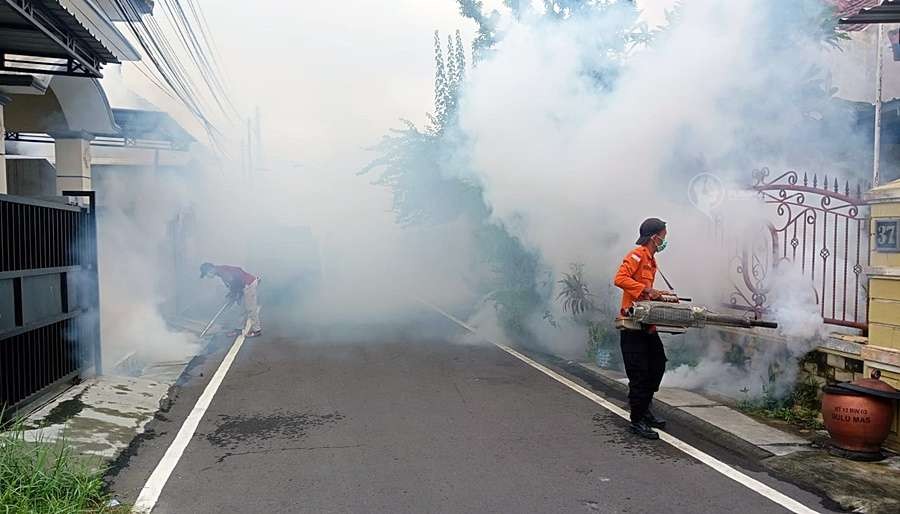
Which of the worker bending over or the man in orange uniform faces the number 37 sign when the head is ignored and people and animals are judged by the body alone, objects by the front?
the man in orange uniform

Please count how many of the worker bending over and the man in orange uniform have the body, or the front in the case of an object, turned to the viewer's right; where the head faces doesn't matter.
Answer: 1

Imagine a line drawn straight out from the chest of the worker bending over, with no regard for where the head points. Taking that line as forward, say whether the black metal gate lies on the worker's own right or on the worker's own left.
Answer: on the worker's own left

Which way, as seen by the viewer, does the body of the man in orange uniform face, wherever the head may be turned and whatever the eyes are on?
to the viewer's right

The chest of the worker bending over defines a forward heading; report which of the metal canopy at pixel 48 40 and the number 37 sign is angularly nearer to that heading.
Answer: the metal canopy

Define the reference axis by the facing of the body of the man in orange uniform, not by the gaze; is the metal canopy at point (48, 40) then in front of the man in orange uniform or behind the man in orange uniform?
behind

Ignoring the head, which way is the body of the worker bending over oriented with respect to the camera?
to the viewer's left

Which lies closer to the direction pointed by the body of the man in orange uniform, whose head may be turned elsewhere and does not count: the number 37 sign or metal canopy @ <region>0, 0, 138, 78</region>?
the number 37 sign

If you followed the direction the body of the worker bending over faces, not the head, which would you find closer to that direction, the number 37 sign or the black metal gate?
the black metal gate

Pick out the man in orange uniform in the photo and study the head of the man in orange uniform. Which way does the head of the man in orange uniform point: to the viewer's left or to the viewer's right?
to the viewer's right

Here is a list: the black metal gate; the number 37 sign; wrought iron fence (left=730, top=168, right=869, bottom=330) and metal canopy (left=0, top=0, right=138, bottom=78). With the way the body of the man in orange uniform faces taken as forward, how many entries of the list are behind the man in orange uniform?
2
